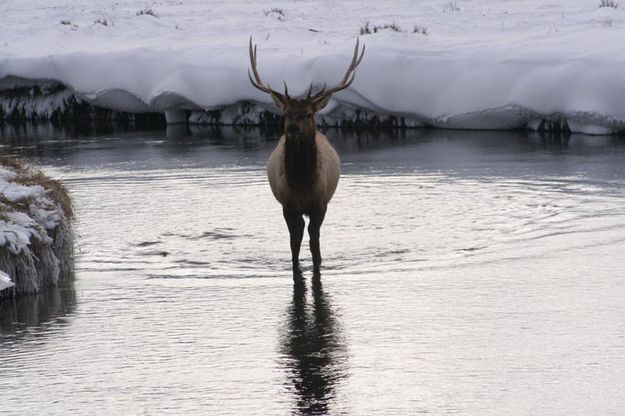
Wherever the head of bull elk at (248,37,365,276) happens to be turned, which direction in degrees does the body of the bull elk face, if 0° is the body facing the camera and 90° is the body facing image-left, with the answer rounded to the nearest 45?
approximately 0°
